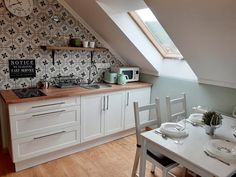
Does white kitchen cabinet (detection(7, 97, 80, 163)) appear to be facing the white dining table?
yes

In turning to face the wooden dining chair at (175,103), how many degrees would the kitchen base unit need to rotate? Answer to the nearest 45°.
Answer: approximately 45° to its left

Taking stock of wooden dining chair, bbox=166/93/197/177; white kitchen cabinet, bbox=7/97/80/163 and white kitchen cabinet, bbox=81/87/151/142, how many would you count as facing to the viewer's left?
0

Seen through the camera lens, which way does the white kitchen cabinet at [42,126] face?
facing the viewer and to the right of the viewer

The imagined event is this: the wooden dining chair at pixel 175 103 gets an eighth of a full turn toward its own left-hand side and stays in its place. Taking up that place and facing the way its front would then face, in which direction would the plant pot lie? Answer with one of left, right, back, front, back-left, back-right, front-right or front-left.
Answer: front-right

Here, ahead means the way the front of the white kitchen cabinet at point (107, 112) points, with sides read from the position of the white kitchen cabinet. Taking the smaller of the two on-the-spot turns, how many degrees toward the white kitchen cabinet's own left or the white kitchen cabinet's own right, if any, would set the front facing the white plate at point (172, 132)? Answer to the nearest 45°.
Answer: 0° — it already faces it

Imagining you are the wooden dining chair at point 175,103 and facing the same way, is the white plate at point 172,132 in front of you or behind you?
in front

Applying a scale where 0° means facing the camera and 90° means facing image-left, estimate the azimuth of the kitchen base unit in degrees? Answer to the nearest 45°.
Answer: approximately 315°

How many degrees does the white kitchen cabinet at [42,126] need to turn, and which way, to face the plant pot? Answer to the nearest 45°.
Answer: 0° — it already faces it
